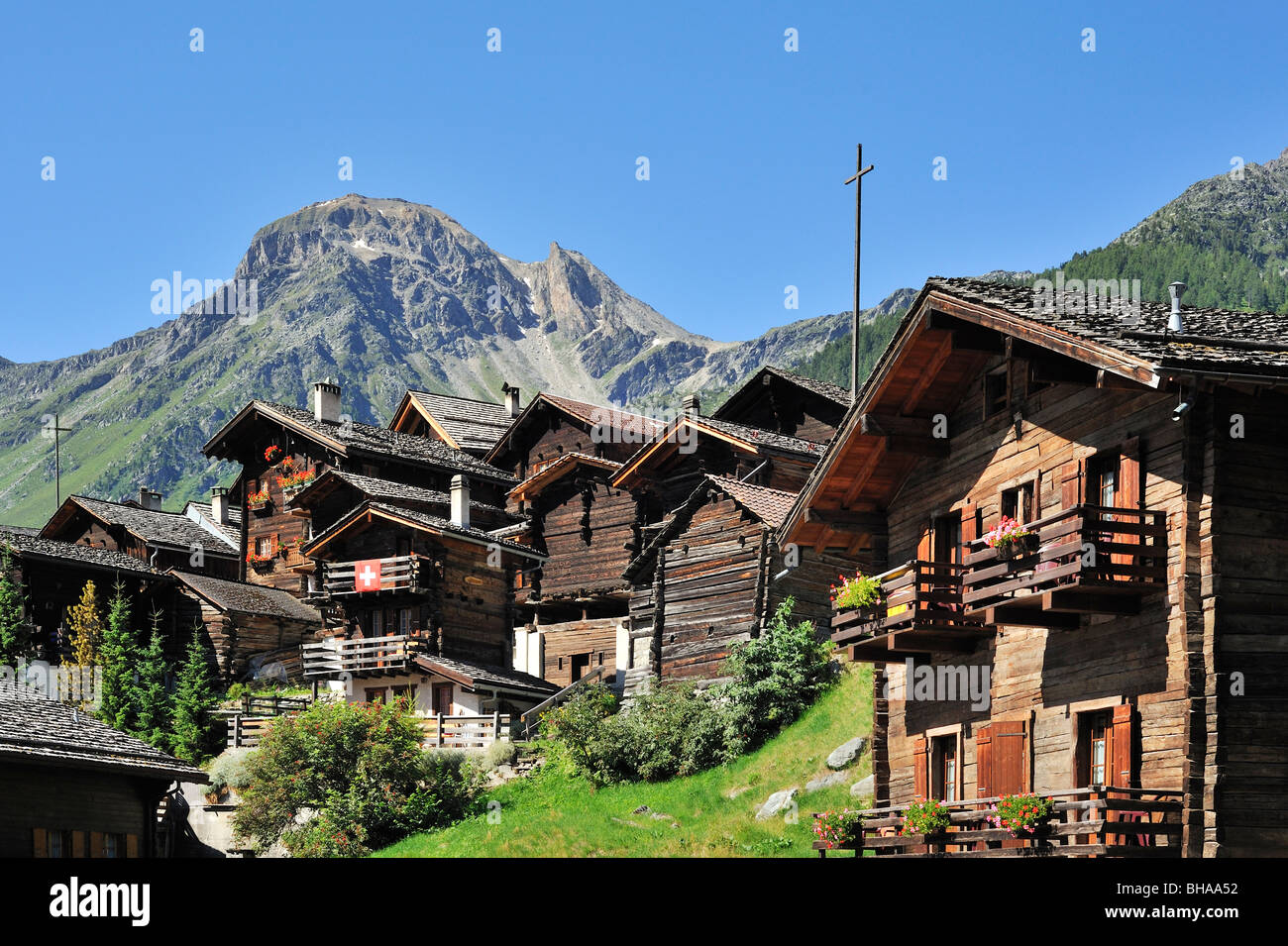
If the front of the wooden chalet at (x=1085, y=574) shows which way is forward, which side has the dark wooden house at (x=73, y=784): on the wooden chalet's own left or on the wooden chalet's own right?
on the wooden chalet's own right

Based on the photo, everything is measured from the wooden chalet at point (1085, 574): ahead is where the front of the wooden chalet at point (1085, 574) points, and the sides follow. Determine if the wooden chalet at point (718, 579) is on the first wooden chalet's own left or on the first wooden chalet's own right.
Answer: on the first wooden chalet's own right

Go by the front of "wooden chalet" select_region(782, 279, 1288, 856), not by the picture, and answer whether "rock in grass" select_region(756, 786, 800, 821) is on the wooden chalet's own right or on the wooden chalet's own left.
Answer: on the wooden chalet's own right

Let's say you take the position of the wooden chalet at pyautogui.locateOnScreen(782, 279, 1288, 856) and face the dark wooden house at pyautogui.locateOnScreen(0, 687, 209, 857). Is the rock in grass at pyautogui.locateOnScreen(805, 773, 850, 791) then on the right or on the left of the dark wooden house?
right

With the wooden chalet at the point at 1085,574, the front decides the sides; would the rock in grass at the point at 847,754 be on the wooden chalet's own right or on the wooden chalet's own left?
on the wooden chalet's own right

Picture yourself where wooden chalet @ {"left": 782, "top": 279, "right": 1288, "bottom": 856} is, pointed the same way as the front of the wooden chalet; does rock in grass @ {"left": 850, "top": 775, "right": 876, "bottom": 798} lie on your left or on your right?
on your right

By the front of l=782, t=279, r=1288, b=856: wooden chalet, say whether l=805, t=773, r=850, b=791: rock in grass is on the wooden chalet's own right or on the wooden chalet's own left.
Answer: on the wooden chalet's own right

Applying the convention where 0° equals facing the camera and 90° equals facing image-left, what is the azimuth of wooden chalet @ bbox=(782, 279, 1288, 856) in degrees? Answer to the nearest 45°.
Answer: approximately 45°
